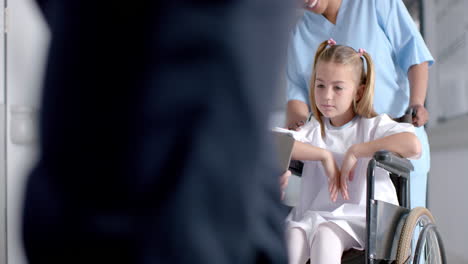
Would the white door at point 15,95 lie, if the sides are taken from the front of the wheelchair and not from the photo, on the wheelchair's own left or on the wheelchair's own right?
on the wheelchair's own right

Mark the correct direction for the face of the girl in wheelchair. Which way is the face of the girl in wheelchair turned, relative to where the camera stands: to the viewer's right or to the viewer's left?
to the viewer's left

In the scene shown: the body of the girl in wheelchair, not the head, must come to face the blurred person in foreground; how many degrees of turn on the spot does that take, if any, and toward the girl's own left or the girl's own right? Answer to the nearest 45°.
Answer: approximately 45° to the girl's own left

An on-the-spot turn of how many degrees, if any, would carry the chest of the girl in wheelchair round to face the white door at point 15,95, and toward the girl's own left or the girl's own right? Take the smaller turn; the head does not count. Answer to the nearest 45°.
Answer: approximately 45° to the girl's own right
